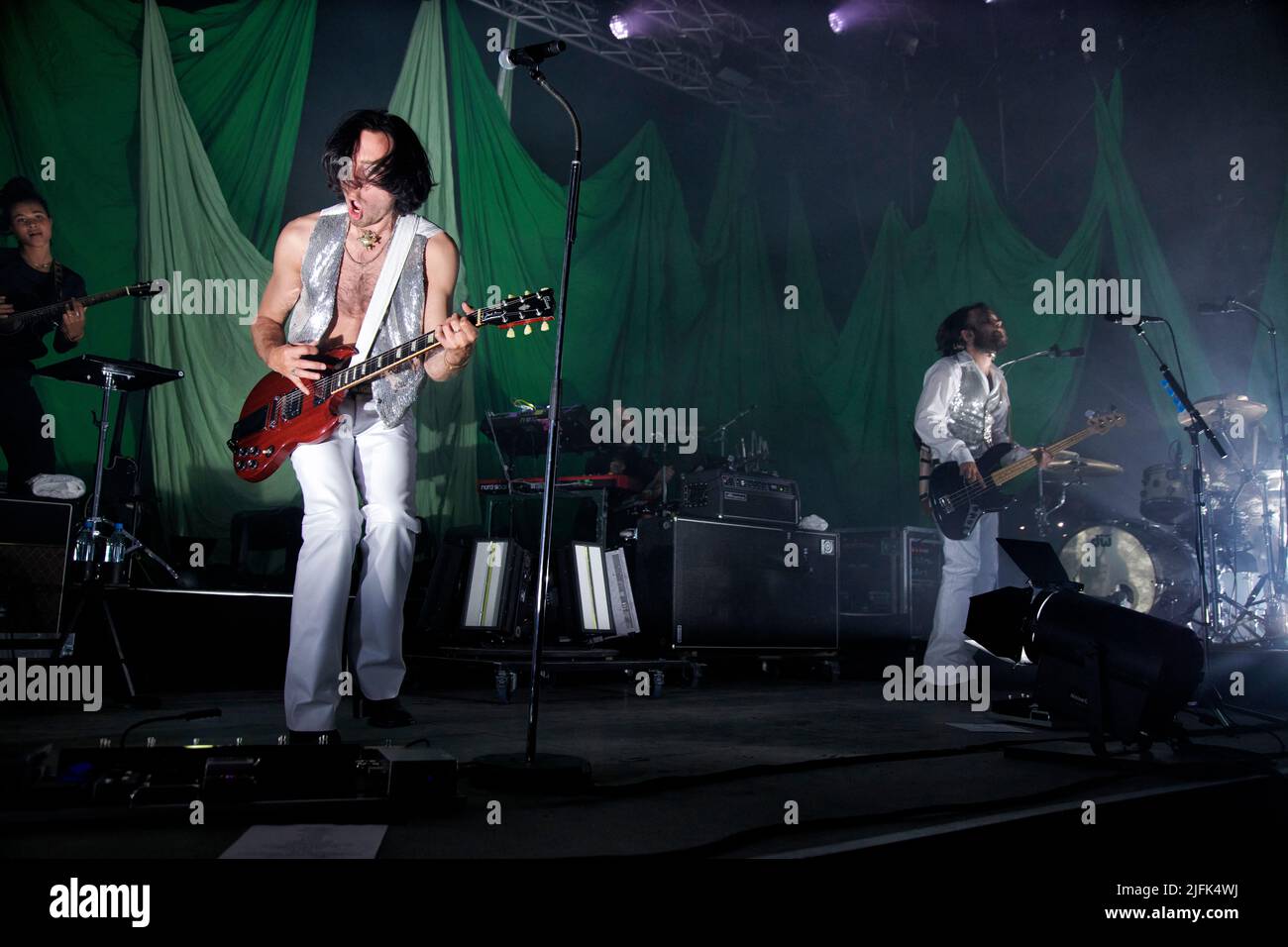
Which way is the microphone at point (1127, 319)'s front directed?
to the viewer's left

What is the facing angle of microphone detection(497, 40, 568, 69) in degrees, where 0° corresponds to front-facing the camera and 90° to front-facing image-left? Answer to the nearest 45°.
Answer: approximately 90°

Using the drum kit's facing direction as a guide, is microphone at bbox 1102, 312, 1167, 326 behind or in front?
in front

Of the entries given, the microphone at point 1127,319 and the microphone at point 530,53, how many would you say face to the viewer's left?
2

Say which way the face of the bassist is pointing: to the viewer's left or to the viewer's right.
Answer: to the viewer's right

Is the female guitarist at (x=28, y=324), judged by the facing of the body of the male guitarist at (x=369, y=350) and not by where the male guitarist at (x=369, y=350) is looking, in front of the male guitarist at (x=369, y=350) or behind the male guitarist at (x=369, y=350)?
behind

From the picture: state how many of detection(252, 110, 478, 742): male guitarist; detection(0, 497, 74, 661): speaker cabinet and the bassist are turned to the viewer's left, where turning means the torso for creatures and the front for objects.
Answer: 0

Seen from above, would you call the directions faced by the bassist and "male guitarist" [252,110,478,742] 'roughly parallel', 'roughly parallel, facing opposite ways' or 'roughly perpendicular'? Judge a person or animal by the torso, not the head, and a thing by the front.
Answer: roughly parallel

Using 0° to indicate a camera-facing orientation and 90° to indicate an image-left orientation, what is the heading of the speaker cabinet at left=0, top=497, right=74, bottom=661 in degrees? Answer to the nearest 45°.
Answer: approximately 0°

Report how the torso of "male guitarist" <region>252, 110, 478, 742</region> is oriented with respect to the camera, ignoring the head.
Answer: toward the camera

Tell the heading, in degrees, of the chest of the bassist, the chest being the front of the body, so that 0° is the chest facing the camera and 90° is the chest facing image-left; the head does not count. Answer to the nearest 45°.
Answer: approximately 315°

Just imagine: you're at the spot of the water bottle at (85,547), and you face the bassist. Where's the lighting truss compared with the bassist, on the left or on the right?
left

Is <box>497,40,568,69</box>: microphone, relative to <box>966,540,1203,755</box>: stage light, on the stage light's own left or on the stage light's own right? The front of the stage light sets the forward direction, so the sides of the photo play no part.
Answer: on the stage light's own left

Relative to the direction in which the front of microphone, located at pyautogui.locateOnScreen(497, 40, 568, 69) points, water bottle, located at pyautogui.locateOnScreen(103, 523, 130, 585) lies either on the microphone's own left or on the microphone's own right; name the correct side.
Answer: on the microphone's own right

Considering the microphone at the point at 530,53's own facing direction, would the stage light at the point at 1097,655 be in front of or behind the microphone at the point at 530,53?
behind

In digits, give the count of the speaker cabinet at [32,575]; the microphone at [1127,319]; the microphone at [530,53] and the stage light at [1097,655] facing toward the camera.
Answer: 1
